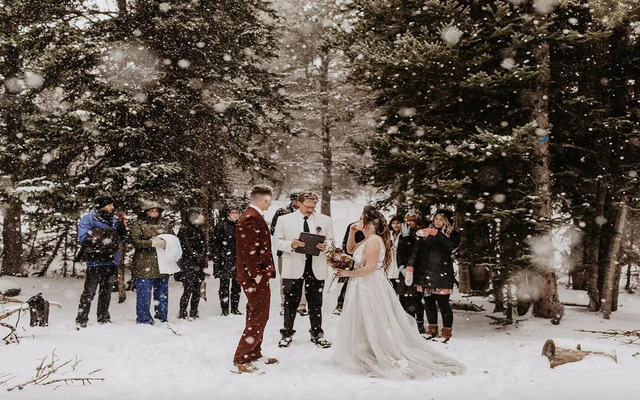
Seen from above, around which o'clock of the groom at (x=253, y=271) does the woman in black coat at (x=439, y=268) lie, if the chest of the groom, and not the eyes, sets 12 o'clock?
The woman in black coat is roughly at 11 o'clock from the groom.

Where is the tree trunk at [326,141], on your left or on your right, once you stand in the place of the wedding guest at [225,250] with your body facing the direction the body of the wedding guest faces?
on your left

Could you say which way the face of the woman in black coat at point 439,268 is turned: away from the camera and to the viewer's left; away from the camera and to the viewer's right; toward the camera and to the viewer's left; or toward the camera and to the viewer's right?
toward the camera and to the viewer's left

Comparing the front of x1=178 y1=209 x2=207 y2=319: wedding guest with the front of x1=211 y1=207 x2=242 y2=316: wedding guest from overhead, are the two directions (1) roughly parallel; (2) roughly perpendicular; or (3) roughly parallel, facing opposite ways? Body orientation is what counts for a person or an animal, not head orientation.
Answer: roughly parallel

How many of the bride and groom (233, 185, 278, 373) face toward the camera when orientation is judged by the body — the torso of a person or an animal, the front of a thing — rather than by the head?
0

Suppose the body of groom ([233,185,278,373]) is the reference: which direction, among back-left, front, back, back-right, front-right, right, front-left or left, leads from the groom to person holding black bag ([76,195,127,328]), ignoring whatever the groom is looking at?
back-left

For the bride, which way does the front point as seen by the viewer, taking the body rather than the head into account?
to the viewer's left

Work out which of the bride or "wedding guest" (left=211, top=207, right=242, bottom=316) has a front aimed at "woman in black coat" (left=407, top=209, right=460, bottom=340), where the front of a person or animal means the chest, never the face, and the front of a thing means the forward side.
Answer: the wedding guest

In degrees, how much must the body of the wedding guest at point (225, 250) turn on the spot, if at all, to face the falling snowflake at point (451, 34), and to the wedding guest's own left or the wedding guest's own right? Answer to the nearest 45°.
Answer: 0° — they already face it

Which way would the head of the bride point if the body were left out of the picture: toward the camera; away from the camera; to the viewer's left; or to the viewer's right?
to the viewer's left

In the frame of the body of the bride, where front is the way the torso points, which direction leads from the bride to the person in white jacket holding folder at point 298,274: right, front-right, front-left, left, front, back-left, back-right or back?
front-right

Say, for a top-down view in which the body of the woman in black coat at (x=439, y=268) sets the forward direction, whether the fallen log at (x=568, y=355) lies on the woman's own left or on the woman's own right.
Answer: on the woman's own left

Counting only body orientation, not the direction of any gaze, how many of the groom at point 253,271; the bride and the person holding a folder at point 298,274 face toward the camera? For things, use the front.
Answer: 1

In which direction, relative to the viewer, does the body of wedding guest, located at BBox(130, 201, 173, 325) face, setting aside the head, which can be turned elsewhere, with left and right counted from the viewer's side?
facing the viewer and to the right of the viewer

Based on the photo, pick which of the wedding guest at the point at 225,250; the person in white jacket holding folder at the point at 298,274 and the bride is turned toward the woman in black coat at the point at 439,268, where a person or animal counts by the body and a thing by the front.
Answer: the wedding guest

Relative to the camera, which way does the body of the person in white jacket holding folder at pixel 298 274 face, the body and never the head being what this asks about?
toward the camera

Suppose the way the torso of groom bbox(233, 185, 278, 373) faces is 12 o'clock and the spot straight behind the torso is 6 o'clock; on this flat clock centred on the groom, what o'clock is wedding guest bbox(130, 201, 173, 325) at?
The wedding guest is roughly at 8 o'clock from the groom.

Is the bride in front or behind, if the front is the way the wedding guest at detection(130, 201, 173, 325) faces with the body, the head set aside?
in front

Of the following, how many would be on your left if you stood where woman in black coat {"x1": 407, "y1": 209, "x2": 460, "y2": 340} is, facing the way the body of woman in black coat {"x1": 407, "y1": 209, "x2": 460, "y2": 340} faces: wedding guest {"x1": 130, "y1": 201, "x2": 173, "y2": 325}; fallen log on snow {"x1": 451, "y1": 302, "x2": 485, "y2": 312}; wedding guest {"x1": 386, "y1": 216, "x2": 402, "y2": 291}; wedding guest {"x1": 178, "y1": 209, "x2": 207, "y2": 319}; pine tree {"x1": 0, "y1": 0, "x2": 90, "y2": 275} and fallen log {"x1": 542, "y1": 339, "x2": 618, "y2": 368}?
1

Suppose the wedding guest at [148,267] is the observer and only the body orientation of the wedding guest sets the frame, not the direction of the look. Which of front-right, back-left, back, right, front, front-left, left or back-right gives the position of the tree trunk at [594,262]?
front-left
